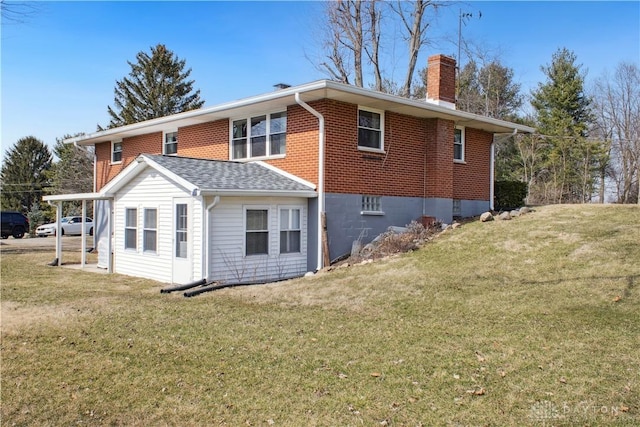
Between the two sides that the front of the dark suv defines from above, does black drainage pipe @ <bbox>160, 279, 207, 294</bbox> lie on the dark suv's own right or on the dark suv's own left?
on the dark suv's own left

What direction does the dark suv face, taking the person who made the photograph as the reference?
facing to the left of the viewer
